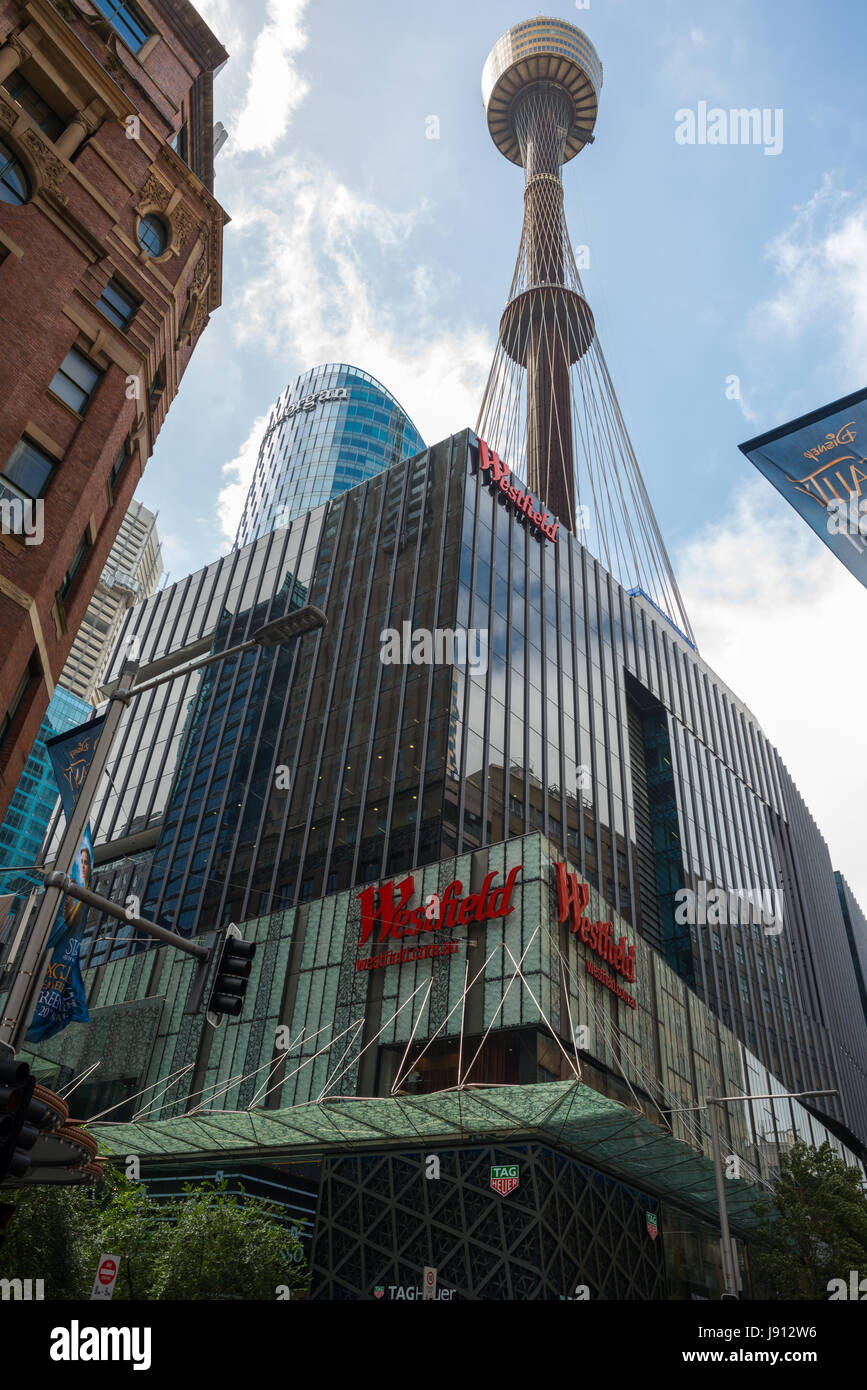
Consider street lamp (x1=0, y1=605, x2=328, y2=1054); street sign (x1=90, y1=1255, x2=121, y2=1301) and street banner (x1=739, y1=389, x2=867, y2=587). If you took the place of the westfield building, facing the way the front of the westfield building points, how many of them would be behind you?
0

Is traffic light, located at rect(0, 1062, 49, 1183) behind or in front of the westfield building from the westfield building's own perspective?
in front

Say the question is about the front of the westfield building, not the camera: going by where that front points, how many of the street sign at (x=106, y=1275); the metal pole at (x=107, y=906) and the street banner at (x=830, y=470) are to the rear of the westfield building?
0

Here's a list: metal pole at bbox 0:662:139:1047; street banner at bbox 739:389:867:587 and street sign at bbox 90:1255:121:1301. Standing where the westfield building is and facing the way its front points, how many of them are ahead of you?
3

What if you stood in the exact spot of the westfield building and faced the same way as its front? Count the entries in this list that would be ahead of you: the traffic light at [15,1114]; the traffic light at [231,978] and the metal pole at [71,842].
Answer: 3

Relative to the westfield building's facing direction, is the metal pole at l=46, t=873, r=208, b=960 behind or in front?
in front

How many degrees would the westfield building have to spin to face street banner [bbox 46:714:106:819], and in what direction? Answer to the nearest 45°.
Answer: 0° — it already faces it

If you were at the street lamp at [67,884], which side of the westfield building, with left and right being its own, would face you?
front

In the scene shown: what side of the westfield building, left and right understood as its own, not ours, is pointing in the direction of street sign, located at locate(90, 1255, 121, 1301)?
front

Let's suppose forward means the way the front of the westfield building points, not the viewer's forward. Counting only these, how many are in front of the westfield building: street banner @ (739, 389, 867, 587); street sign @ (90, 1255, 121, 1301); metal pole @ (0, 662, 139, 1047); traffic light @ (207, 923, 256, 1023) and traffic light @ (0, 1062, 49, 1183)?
5

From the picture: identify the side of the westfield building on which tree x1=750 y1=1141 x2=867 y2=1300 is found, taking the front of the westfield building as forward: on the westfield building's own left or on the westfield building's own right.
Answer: on the westfield building's own left

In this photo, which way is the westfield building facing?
toward the camera

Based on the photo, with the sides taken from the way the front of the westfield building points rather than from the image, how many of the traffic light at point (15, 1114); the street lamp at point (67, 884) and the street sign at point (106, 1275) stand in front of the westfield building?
3
